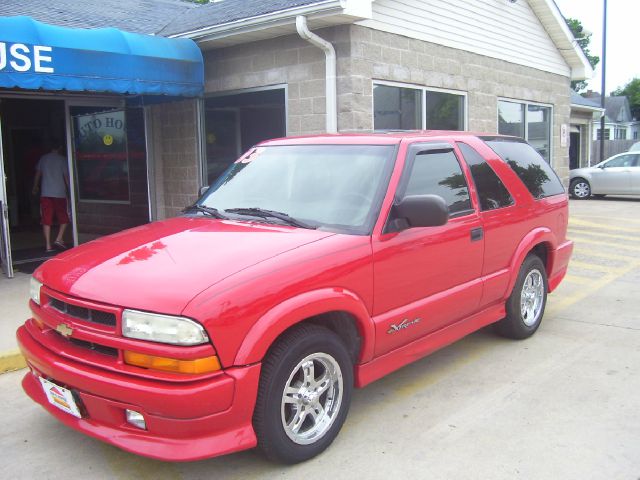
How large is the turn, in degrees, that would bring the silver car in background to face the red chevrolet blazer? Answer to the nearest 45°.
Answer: approximately 90° to its left

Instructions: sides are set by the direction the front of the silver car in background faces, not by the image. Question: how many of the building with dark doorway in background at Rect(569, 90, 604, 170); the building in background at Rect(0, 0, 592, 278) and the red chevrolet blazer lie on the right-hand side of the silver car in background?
1

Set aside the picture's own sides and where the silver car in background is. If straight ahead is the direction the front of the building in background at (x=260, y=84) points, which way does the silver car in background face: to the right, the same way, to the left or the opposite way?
to the right

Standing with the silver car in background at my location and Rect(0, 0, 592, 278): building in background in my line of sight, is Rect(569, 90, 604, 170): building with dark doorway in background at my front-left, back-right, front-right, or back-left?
back-right

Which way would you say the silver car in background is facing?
to the viewer's left

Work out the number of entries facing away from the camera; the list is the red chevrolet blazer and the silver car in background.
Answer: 0

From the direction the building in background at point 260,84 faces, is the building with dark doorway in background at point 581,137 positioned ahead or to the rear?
to the rear

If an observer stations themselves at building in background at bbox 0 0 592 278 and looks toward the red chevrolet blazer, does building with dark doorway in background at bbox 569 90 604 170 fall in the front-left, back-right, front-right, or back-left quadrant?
back-left

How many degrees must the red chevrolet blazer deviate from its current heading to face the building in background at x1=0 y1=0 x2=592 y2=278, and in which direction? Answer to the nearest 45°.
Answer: approximately 135° to its right

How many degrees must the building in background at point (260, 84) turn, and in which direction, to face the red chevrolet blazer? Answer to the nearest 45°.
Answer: approximately 45° to its left

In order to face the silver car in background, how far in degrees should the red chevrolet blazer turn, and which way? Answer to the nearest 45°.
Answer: approximately 180°

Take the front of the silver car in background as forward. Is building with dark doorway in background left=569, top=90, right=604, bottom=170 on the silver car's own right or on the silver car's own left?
on the silver car's own right

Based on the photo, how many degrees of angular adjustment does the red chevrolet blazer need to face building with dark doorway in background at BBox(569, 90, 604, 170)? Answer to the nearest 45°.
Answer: approximately 180°
